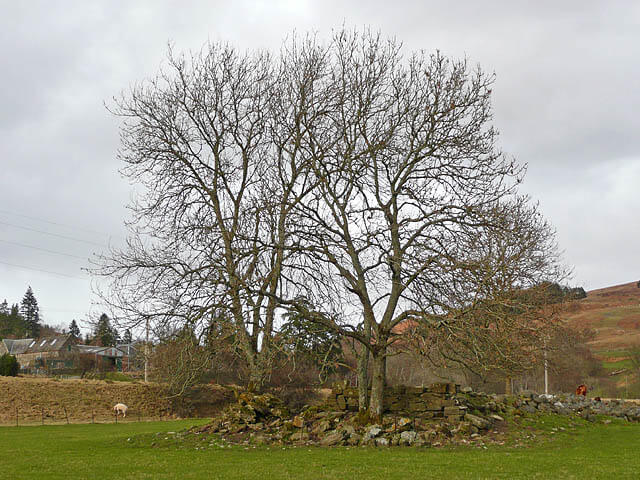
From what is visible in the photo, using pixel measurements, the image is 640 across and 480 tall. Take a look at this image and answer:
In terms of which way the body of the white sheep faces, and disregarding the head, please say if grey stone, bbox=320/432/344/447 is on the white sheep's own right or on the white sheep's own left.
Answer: on the white sheep's own left

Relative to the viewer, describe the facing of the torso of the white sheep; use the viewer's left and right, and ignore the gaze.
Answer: facing to the left of the viewer

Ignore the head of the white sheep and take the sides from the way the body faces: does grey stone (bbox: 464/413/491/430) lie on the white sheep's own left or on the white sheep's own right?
on the white sheep's own left

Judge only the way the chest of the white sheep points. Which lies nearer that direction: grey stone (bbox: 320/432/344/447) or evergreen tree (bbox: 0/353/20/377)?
the evergreen tree

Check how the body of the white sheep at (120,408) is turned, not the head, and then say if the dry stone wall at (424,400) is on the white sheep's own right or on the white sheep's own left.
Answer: on the white sheep's own left

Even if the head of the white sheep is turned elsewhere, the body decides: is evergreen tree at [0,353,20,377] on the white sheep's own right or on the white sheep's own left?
on the white sheep's own right

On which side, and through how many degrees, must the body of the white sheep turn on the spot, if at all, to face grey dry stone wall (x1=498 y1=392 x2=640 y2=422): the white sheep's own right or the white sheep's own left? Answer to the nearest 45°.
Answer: approximately 135° to the white sheep's own left
